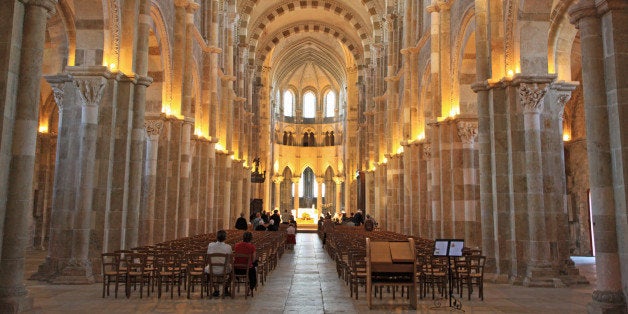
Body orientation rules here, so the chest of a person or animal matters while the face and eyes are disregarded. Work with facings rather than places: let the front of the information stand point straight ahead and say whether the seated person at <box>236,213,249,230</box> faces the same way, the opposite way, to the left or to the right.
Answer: the opposite way

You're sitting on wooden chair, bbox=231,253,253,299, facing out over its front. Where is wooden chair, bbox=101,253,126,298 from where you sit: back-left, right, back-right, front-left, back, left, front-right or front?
left

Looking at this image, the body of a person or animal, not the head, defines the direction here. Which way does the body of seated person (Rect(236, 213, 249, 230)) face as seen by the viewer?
away from the camera

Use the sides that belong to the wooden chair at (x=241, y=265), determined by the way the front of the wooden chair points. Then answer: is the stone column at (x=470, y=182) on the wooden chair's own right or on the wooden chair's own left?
on the wooden chair's own right

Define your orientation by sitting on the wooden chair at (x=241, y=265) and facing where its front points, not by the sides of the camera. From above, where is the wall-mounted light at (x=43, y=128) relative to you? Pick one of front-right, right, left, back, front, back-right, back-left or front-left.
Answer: front-left

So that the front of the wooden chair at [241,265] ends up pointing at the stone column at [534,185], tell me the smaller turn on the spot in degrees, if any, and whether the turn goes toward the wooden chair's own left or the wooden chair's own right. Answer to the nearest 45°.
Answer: approximately 90° to the wooden chair's own right

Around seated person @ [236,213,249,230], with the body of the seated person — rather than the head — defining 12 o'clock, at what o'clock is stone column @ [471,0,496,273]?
The stone column is roughly at 5 o'clock from the seated person.

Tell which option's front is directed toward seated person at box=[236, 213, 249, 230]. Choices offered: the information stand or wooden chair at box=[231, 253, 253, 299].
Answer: the wooden chair

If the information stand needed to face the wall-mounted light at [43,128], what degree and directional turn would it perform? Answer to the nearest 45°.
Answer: approximately 135° to its right

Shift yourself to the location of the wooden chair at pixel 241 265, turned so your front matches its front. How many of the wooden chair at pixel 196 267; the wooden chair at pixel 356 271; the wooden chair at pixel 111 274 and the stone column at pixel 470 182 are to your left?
2

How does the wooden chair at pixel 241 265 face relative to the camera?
away from the camera

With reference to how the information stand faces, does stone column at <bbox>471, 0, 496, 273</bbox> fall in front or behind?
behind

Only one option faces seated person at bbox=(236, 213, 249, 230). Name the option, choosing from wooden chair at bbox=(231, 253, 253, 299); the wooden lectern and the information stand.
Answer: the wooden chair

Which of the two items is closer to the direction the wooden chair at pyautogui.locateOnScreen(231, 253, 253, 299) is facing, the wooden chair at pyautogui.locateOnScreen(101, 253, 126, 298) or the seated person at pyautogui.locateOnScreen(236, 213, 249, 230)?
the seated person

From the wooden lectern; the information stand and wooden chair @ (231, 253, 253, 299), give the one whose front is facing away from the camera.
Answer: the wooden chair

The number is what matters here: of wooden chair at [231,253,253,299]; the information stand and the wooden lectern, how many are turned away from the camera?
1

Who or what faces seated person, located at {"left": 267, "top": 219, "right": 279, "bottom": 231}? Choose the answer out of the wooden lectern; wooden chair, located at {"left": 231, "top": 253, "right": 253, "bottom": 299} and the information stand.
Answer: the wooden chair

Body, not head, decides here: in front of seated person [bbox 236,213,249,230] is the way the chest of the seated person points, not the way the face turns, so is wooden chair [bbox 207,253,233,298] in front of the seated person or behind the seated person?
behind

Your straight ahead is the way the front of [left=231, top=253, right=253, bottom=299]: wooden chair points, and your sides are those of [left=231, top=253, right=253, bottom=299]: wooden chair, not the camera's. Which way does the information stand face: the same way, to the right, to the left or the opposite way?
the opposite way
